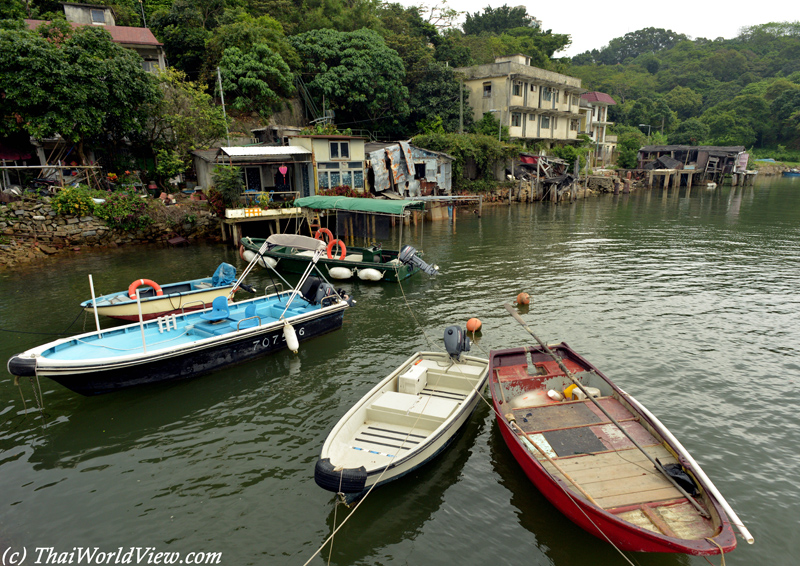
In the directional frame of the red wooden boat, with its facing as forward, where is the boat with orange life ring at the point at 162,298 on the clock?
The boat with orange life ring is roughly at 5 o'clock from the red wooden boat.

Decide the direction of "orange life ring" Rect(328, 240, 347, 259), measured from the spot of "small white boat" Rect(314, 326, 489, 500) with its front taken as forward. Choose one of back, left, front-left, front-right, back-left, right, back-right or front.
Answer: back-right

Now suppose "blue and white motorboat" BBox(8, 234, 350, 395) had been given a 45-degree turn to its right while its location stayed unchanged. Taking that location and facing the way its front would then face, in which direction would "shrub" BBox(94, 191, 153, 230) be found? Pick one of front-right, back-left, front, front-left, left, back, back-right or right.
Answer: right

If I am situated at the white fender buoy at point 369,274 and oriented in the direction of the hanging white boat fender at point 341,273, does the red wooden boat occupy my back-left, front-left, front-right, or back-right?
back-left

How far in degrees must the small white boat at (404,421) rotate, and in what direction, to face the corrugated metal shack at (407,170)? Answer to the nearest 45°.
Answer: approximately 135° to its right

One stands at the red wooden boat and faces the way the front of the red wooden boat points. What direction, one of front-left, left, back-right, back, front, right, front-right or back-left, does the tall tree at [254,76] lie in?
back

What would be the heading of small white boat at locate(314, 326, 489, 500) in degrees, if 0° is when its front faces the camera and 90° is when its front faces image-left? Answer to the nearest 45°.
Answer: approximately 45°

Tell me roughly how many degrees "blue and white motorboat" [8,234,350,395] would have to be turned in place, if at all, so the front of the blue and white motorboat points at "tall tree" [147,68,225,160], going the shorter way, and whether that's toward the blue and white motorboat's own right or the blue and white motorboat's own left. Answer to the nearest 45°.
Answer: approximately 135° to the blue and white motorboat's own right

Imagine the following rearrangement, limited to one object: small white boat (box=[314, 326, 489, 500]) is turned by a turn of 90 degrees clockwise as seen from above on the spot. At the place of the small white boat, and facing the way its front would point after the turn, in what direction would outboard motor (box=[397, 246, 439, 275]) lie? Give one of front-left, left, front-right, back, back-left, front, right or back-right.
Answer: front-right

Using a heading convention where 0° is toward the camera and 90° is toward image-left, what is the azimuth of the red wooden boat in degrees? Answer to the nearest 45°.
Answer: approximately 315°

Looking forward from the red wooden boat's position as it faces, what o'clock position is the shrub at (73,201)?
The shrub is roughly at 5 o'clock from the red wooden boat.

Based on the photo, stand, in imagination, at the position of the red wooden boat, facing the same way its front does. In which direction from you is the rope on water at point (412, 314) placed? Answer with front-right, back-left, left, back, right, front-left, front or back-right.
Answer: back

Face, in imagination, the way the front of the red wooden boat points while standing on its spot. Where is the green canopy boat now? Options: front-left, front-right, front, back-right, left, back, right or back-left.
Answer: back
